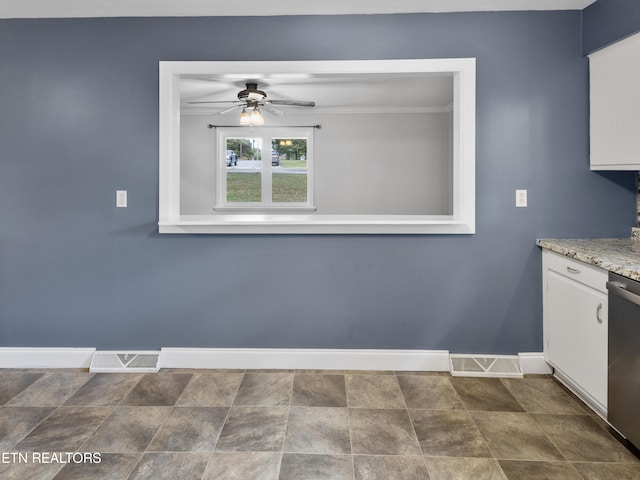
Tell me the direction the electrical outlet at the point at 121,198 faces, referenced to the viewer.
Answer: facing the viewer

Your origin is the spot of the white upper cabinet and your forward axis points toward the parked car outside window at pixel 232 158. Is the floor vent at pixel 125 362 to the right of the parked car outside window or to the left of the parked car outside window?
left

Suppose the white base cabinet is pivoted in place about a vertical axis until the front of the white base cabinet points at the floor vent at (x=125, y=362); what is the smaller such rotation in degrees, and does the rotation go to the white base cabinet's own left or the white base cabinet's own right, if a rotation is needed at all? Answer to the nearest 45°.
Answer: approximately 45° to the white base cabinet's own right

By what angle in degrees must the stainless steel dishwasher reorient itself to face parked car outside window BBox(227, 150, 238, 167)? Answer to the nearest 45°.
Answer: approximately 90° to its right

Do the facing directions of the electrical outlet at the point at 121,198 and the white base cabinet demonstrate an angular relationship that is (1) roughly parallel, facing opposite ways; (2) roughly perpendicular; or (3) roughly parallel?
roughly perpendicular

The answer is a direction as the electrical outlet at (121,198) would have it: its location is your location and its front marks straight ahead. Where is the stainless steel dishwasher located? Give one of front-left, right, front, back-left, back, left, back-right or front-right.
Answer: front-left

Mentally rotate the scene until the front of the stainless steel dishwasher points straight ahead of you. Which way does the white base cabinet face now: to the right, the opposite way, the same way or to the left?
the same way

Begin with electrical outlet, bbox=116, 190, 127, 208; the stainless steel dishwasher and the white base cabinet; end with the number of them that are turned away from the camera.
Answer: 0

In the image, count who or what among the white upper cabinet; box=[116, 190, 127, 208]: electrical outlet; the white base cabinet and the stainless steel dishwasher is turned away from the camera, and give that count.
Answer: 0

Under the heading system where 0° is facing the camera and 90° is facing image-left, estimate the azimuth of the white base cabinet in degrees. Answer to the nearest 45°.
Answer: approximately 45°

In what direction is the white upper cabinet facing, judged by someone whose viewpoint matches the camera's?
facing the viewer and to the left of the viewer

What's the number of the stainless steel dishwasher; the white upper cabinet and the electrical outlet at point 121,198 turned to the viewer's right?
0

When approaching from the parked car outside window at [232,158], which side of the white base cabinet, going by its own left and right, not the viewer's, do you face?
right

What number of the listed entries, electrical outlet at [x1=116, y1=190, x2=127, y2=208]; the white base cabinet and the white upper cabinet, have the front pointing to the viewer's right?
0
